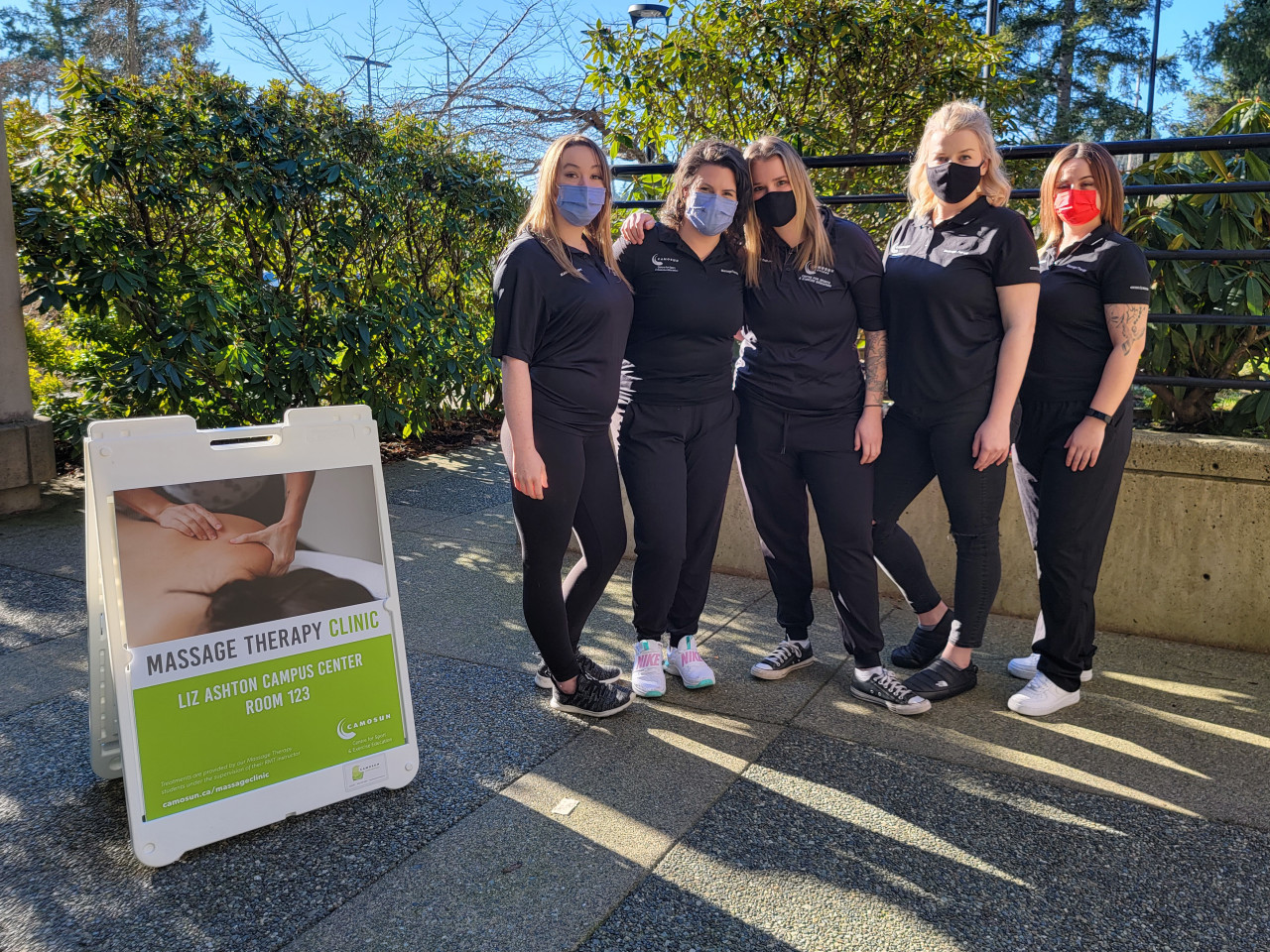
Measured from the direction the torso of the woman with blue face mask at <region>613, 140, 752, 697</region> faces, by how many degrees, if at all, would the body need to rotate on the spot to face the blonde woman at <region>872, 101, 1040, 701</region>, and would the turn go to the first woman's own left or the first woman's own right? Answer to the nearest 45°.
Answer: approximately 90° to the first woman's own left

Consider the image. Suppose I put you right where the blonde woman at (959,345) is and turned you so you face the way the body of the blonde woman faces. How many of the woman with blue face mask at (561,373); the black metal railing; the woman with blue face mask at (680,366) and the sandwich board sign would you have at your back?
1

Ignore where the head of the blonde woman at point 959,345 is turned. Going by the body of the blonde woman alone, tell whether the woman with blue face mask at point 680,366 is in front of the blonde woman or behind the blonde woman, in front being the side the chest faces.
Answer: in front

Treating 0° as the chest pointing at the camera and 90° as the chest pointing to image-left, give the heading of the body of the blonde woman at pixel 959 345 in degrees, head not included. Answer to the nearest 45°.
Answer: approximately 45°

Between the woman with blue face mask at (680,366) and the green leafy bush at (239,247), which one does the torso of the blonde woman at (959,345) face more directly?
the woman with blue face mask

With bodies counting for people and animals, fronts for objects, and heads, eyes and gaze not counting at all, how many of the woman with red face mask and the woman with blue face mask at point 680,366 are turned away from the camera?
0

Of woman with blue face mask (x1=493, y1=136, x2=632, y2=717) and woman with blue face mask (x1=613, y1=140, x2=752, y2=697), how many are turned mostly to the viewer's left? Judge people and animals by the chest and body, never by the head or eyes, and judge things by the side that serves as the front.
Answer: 0

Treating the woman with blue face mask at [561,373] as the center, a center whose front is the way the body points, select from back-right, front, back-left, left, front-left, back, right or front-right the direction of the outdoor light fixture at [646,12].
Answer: back-left

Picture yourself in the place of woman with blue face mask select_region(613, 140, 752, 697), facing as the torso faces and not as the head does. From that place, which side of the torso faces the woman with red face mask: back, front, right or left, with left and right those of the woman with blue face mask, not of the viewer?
left

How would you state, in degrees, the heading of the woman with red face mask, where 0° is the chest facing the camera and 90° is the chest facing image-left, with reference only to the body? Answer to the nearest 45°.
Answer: approximately 45°

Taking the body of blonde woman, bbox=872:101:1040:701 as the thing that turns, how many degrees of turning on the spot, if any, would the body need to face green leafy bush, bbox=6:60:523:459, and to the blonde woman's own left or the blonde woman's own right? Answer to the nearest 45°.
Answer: approximately 90° to the blonde woman's own right

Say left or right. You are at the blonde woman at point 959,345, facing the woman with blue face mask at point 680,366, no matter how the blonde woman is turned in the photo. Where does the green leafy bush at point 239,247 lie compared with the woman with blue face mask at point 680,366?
right

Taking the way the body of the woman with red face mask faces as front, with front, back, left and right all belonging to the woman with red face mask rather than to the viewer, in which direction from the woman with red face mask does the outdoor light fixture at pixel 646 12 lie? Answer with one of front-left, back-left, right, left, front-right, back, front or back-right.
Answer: right

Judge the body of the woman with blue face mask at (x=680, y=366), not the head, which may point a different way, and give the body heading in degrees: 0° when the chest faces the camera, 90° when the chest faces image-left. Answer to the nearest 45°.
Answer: approximately 0°
